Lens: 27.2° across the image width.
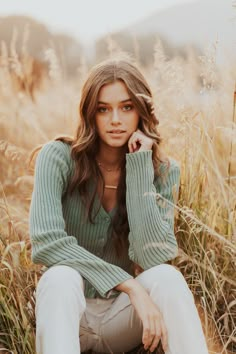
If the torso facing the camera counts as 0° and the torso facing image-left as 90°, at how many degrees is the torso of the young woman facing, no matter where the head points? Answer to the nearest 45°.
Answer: approximately 0°
